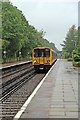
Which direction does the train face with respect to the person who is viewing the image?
facing the viewer
